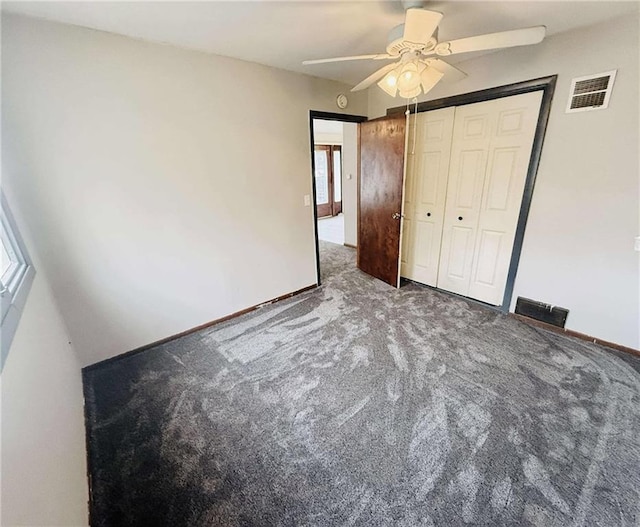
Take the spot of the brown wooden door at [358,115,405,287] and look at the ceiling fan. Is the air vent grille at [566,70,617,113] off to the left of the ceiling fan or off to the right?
left

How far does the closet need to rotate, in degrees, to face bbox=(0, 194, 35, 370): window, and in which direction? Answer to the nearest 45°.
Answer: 0° — it already faces it

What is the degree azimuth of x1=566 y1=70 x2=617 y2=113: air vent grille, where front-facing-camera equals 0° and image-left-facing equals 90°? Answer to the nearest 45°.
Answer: approximately 45°

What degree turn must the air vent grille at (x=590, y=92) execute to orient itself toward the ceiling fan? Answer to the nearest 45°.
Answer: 0° — it already faces it

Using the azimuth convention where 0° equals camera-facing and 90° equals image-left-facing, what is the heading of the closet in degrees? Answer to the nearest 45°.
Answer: approximately 45°

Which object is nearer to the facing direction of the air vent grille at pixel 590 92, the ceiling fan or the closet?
the ceiling fan

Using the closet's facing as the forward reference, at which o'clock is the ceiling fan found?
The ceiling fan is roughly at 11 o'clock from the closet.

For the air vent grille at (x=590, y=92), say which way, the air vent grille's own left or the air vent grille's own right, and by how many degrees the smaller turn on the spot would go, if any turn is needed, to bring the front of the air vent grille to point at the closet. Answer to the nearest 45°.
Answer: approximately 45° to the air vent grille's own right

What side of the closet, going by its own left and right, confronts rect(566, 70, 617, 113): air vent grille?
left
